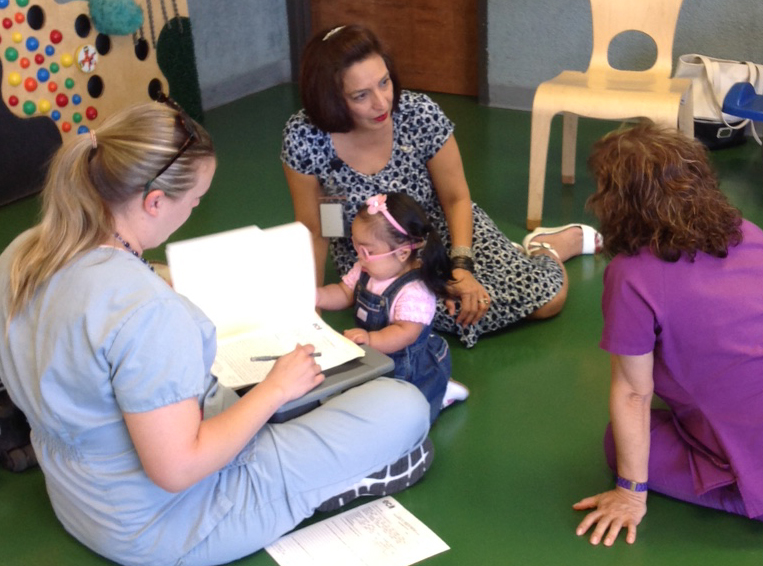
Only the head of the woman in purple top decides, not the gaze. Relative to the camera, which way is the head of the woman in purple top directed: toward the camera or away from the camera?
away from the camera

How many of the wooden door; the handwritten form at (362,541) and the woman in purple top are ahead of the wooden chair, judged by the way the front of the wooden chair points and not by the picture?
2

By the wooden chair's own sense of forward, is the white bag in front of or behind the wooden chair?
behind

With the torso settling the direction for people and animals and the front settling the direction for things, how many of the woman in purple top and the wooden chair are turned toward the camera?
1

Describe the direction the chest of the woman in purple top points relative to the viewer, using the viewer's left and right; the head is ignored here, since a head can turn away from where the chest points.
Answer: facing away from the viewer and to the left of the viewer

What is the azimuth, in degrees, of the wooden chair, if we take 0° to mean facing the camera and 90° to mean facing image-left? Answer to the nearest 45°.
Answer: approximately 0°

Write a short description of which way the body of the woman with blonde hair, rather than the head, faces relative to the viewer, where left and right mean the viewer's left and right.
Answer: facing away from the viewer and to the right of the viewer

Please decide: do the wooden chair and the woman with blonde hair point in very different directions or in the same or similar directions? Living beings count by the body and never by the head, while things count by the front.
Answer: very different directions
